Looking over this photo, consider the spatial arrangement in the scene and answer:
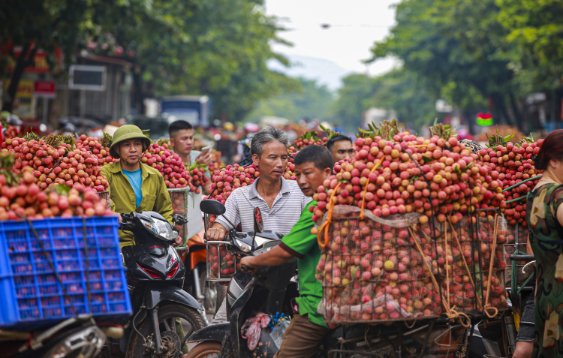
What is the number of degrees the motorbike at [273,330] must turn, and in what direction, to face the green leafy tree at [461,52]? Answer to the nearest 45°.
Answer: approximately 135° to its right

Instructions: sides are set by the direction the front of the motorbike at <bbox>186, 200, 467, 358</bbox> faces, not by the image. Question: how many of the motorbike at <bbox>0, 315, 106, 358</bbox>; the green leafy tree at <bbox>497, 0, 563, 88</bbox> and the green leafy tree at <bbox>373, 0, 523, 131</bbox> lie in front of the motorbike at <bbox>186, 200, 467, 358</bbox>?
1

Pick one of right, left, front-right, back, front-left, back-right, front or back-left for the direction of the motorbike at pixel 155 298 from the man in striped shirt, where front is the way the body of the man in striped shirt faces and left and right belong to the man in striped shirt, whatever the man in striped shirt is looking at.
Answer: right

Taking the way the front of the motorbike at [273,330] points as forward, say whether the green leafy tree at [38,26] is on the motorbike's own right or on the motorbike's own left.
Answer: on the motorbike's own right

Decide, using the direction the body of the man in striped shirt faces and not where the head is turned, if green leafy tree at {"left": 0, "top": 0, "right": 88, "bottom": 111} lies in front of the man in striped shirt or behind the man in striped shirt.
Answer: behind

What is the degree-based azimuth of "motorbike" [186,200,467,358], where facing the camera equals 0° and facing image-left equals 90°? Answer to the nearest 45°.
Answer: approximately 45°

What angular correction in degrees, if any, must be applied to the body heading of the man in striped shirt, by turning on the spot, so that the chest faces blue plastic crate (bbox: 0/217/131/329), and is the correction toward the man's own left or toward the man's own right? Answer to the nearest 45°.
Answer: approximately 45° to the man's own right

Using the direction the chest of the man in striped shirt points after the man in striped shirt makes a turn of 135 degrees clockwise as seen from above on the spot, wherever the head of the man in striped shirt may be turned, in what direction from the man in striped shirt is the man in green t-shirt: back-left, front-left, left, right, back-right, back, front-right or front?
back-left

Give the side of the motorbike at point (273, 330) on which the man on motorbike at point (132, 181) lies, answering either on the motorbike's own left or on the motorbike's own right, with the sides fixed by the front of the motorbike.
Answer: on the motorbike's own right
